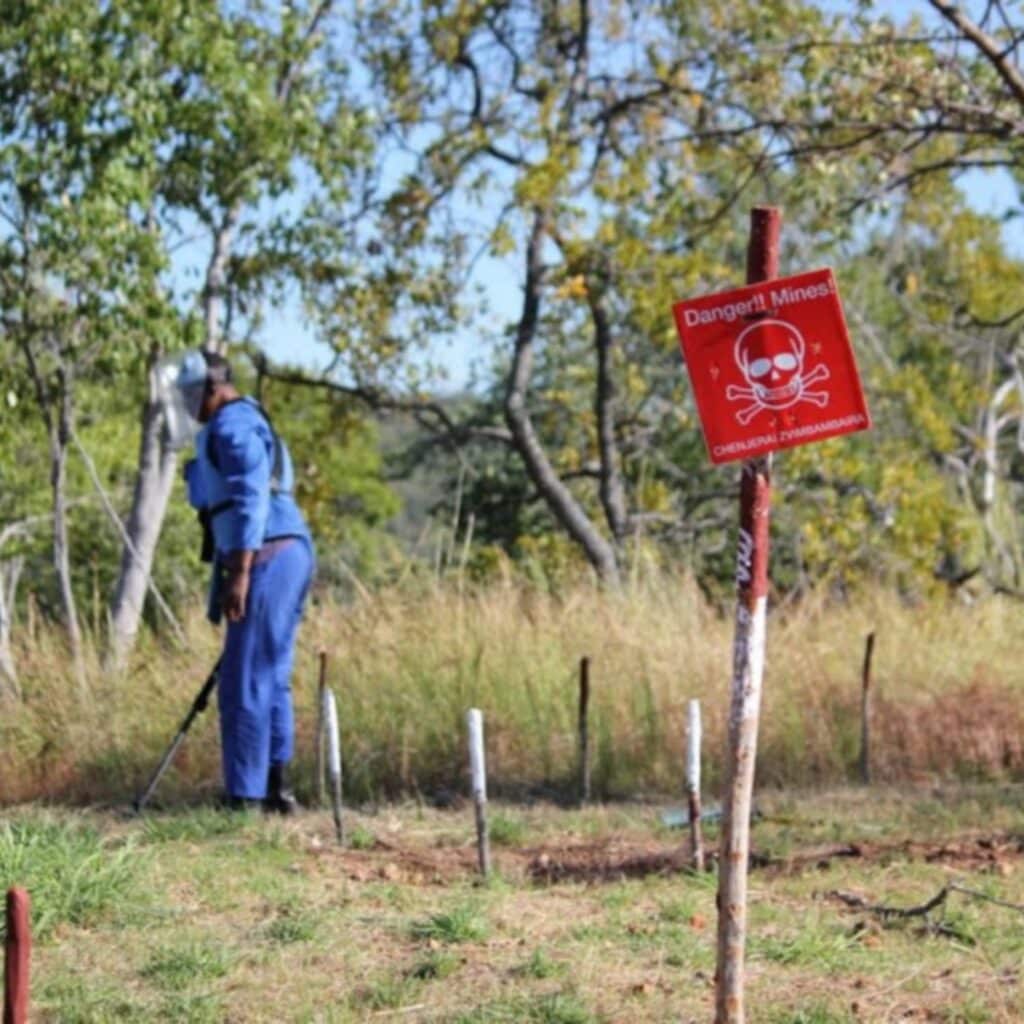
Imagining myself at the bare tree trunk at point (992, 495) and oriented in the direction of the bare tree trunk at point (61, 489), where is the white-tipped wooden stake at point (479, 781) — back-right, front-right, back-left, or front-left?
front-left

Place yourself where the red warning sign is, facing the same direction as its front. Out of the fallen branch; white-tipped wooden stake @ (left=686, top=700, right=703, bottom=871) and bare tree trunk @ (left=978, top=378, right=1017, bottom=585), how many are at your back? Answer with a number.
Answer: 3

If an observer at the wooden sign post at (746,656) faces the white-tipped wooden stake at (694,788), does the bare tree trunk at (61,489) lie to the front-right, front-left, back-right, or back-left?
front-left

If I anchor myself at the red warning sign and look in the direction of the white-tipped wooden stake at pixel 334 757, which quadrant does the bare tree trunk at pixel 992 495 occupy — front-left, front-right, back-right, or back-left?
front-right

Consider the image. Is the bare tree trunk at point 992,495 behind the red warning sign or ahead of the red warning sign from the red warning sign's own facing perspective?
behind

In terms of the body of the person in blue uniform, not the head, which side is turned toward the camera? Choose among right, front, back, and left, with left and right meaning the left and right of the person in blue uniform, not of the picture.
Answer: left

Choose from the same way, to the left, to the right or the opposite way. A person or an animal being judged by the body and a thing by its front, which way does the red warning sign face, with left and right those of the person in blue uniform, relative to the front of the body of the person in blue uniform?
to the left

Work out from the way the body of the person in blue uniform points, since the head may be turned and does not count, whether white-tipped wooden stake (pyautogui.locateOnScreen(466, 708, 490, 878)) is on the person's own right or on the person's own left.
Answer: on the person's own left

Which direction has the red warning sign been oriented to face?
toward the camera

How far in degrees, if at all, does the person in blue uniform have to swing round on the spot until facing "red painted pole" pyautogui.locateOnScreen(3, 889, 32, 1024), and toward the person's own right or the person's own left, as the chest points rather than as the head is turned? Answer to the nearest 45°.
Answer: approximately 90° to the person's own left

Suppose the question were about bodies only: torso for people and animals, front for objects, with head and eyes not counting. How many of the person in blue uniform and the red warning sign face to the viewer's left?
1

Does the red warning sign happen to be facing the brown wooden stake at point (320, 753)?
no

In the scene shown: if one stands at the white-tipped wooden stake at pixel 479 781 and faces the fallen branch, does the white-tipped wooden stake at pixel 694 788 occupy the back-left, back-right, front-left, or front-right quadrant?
front-left

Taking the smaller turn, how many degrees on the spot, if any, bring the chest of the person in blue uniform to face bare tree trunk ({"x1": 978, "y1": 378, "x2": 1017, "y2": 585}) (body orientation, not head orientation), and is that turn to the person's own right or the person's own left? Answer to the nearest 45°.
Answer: approximately 135° to the person's own right

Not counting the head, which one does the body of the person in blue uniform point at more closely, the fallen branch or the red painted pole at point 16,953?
the red painted pole

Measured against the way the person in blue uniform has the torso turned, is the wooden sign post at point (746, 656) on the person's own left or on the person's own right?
on the person's own left

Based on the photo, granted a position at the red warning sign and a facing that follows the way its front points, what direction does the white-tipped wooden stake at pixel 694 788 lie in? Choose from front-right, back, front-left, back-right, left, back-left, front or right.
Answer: back

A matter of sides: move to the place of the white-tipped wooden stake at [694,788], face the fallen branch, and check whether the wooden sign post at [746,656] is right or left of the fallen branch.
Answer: right

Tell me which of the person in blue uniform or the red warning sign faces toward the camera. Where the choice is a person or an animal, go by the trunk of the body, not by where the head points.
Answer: the red warning sign
